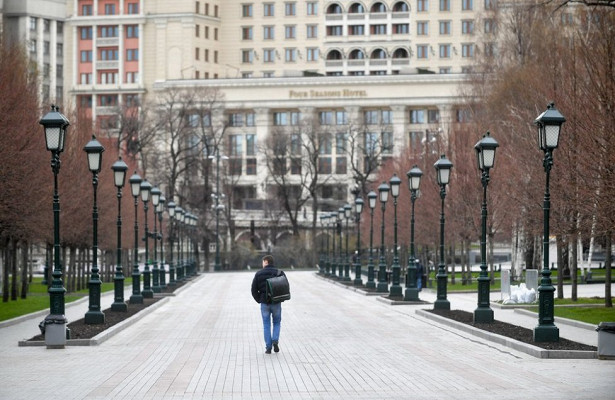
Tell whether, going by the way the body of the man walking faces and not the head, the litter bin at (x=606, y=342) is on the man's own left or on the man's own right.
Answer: on the man's own right

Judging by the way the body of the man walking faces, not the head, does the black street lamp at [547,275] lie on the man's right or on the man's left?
on the man's right

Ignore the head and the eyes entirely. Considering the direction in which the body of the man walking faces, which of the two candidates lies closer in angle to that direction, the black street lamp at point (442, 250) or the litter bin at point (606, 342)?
the black street lamp

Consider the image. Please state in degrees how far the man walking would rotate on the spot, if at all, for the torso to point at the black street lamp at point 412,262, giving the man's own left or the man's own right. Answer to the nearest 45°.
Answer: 0° — they already face it

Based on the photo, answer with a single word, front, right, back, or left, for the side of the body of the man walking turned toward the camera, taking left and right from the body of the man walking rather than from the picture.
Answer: back
